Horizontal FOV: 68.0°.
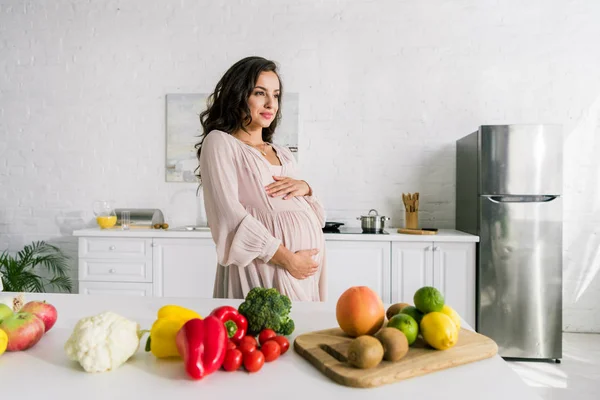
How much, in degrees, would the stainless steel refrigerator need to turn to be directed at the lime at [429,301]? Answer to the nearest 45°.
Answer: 0° — it already faces it

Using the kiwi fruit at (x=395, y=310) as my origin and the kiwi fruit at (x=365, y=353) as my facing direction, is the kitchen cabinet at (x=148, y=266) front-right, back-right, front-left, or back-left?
back-right

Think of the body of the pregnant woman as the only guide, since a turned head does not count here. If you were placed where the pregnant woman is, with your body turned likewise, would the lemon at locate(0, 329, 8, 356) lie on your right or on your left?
on your right

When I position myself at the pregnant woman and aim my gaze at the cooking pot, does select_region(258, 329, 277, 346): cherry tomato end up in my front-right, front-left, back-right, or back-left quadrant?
back-right

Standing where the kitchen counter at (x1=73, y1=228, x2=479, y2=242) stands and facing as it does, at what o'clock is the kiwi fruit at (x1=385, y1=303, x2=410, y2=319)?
The kiwi fruit is roughly at 12 o'clock from the kitchen counter.

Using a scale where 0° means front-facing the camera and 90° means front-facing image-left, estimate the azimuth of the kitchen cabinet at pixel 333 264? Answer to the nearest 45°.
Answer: approximately 0°

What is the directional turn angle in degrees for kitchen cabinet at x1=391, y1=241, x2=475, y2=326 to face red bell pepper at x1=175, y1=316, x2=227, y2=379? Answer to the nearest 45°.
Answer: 0° — it already faces it

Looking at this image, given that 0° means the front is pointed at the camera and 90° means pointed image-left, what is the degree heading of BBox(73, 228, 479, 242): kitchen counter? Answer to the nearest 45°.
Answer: approximately 0°

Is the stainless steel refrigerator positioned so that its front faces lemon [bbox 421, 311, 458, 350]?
yes
